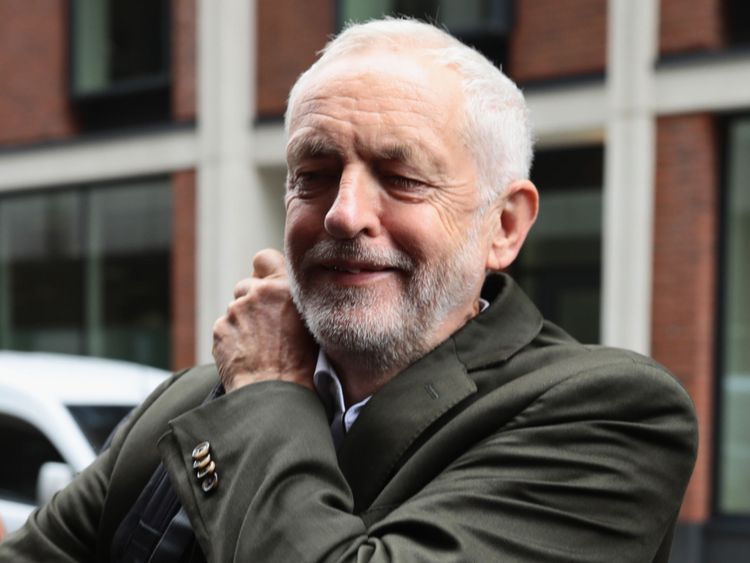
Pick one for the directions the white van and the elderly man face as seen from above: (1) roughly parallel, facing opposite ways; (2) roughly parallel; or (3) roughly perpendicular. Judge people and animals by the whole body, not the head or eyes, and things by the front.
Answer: roughly perpendicular

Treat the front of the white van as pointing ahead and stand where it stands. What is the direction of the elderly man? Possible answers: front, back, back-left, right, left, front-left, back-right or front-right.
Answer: front-right

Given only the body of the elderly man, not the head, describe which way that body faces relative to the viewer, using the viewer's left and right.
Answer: facing the viewer and to the left of the viewer

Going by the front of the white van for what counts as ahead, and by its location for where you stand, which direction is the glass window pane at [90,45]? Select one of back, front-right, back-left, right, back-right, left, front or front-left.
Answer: back-left

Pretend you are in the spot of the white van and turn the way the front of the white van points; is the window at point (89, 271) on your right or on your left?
on your left

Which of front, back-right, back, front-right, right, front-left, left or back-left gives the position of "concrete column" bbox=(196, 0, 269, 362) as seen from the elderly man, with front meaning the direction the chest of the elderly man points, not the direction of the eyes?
back-right

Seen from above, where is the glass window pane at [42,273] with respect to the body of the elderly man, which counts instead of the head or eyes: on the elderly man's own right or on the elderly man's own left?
on the elderly man's own right

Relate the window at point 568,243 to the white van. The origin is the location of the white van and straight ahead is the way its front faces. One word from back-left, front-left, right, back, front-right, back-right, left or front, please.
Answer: left

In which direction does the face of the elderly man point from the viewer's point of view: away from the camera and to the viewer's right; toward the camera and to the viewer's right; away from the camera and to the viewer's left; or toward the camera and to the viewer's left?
toward the camera and to the viewer's left

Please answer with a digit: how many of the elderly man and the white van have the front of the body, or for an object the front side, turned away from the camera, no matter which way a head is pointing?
0

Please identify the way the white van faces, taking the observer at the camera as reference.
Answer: facing the viewer and to the right of the viewer
